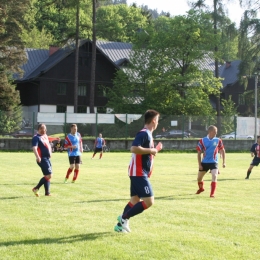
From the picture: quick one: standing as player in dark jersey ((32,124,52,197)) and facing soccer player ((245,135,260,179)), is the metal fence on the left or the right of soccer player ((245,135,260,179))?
left

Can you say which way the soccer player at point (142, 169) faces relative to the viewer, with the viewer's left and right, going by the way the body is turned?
facing to the right of the viewer

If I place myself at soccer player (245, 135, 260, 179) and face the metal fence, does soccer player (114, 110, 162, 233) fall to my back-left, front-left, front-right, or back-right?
back-left

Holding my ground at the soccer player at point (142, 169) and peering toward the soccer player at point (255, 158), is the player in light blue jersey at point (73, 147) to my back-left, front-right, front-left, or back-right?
front-left

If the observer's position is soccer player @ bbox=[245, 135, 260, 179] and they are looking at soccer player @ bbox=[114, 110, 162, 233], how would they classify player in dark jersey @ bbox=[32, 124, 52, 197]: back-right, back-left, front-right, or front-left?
front-right

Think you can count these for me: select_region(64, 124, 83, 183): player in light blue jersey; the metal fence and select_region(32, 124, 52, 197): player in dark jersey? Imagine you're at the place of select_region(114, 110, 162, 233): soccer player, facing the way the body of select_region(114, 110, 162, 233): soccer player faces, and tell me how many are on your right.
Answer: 0

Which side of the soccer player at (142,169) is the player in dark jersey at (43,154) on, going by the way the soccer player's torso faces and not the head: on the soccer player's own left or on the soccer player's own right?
on the soccer player's own left

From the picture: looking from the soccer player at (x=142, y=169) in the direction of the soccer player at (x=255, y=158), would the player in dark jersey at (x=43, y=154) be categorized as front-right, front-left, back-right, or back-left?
front-left

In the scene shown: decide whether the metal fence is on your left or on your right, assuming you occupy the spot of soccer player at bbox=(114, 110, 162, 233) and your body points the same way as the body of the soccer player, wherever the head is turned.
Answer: on your left
